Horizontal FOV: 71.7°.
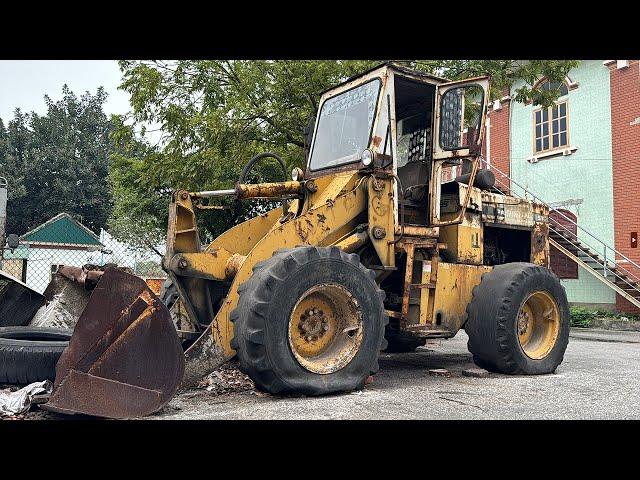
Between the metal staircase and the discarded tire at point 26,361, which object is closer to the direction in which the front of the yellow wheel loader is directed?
the discarded tire

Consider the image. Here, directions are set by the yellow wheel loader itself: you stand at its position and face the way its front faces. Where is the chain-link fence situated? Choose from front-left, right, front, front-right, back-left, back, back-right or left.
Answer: right

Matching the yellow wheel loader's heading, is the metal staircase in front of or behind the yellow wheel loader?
behind

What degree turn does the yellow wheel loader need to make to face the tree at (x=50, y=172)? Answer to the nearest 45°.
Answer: approximately 90° to its right

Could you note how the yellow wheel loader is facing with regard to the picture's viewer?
facing the viewer and to the left of the viewer

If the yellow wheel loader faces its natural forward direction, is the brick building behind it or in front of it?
behind

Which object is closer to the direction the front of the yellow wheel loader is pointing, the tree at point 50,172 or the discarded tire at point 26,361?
the discarded tire

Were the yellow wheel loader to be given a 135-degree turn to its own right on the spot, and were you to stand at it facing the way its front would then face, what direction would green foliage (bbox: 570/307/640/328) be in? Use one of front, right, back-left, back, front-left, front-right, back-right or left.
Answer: front-right
